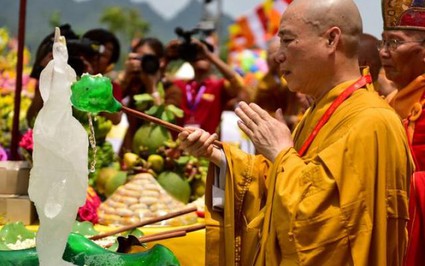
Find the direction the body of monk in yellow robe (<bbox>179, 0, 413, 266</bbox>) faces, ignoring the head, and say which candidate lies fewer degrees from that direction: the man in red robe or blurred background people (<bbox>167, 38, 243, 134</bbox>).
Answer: the blurred background people

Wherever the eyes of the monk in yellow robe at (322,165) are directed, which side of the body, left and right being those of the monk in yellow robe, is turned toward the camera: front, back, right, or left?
left

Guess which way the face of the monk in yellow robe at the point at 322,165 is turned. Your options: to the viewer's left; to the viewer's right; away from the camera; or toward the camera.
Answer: to the viewer's left

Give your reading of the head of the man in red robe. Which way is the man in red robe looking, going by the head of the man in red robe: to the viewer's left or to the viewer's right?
to the viewer's left

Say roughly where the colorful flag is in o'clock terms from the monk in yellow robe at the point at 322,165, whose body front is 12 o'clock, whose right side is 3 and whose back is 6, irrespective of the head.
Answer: The colorful flag is roughly at 3 o'clock from the monk in yellow robe.

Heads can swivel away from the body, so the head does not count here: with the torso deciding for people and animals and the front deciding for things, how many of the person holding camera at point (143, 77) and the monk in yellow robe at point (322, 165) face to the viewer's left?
1

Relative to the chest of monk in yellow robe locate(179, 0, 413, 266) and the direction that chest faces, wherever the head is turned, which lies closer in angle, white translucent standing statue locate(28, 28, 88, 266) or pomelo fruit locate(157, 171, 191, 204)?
the white translucent standing statue

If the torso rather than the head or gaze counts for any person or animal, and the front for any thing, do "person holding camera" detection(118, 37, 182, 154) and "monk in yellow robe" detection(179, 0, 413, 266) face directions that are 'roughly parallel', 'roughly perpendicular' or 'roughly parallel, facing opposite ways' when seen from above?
roughly perpendicular
